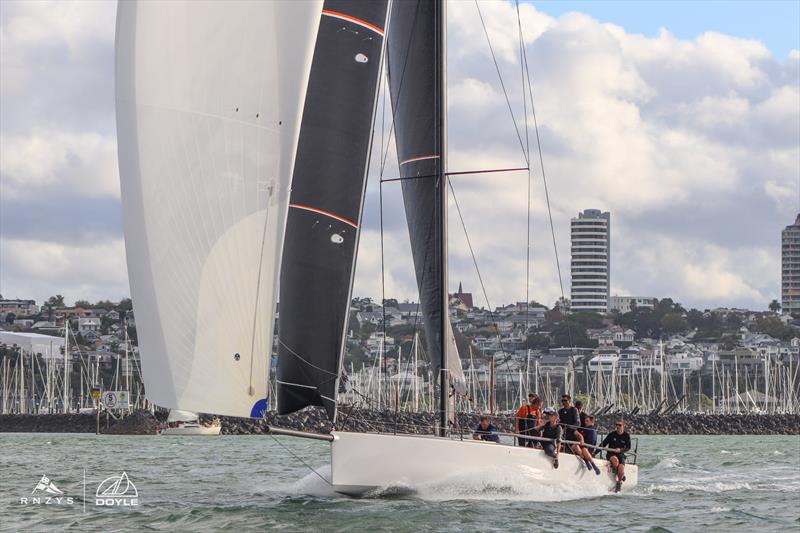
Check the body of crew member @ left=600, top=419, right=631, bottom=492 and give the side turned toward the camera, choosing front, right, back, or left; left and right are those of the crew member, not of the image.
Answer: front

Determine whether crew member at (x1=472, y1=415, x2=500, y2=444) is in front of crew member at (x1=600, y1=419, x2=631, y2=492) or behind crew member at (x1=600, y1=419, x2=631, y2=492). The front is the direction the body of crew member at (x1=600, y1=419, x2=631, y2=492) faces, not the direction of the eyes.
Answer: in front

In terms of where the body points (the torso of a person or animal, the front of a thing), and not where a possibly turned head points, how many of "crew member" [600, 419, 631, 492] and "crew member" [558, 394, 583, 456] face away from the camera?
0

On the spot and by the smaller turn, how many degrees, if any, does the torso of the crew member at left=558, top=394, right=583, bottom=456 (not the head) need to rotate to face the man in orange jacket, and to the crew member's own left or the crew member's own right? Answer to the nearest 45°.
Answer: approximately 45° to the crew member's own right
